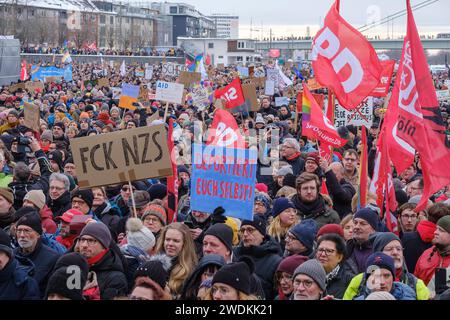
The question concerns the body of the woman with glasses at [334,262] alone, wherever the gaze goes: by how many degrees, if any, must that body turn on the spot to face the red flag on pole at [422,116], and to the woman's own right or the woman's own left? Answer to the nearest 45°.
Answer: approximately 180°

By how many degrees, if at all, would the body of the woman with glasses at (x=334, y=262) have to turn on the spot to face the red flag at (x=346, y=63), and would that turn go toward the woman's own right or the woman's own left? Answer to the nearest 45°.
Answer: approximately 135° to the woman's own right

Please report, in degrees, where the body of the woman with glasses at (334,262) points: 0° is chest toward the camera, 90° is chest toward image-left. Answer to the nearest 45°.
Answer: approximately 45°

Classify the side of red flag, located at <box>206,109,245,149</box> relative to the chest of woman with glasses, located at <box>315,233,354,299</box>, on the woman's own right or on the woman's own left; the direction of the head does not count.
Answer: on the woman's own right

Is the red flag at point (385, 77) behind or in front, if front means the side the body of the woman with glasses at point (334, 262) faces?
behind

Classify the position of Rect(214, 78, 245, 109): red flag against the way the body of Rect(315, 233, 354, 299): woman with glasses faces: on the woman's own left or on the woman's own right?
on the woman's own right
